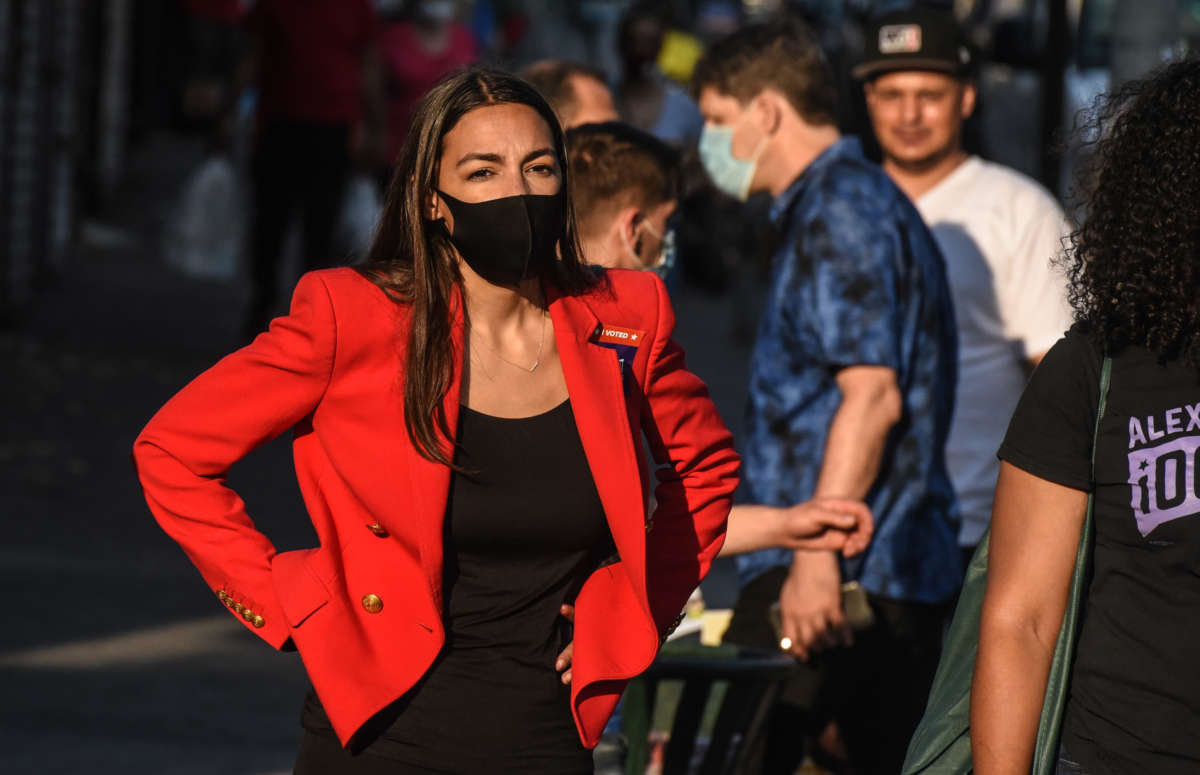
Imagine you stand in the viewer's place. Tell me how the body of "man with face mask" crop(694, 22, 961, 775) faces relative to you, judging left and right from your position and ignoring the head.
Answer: facing to the left of the viewer

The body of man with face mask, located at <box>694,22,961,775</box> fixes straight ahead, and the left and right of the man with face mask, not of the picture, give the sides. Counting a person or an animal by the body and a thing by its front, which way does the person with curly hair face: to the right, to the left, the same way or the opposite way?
to the right

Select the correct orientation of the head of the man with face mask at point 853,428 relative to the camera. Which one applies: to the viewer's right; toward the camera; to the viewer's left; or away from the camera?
to the viewer's left

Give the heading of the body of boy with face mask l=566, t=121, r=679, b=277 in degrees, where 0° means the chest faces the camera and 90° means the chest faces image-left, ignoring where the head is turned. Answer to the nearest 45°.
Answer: approximately 225°

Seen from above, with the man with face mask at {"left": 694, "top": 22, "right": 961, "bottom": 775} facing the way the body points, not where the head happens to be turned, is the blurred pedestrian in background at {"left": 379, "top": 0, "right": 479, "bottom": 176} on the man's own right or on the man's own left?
on the man's own right

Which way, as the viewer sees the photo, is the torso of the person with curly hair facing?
away from the camera

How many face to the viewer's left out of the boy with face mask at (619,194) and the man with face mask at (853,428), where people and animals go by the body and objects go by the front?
1

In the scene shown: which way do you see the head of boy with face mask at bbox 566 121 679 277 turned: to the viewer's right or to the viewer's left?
to the viewer's right
